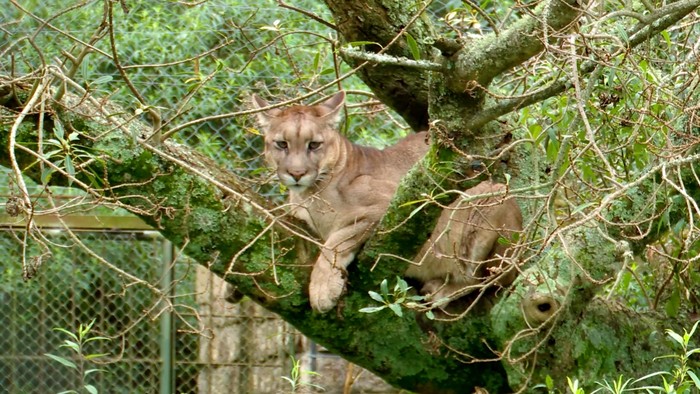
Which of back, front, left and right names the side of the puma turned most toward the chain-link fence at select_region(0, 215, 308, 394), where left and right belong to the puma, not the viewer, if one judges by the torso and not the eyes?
right

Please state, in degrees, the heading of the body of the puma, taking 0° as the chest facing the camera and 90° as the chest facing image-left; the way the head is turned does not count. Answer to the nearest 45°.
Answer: approximately 45°

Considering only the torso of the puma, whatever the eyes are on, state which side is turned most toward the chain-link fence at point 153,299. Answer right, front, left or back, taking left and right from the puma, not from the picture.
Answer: right
